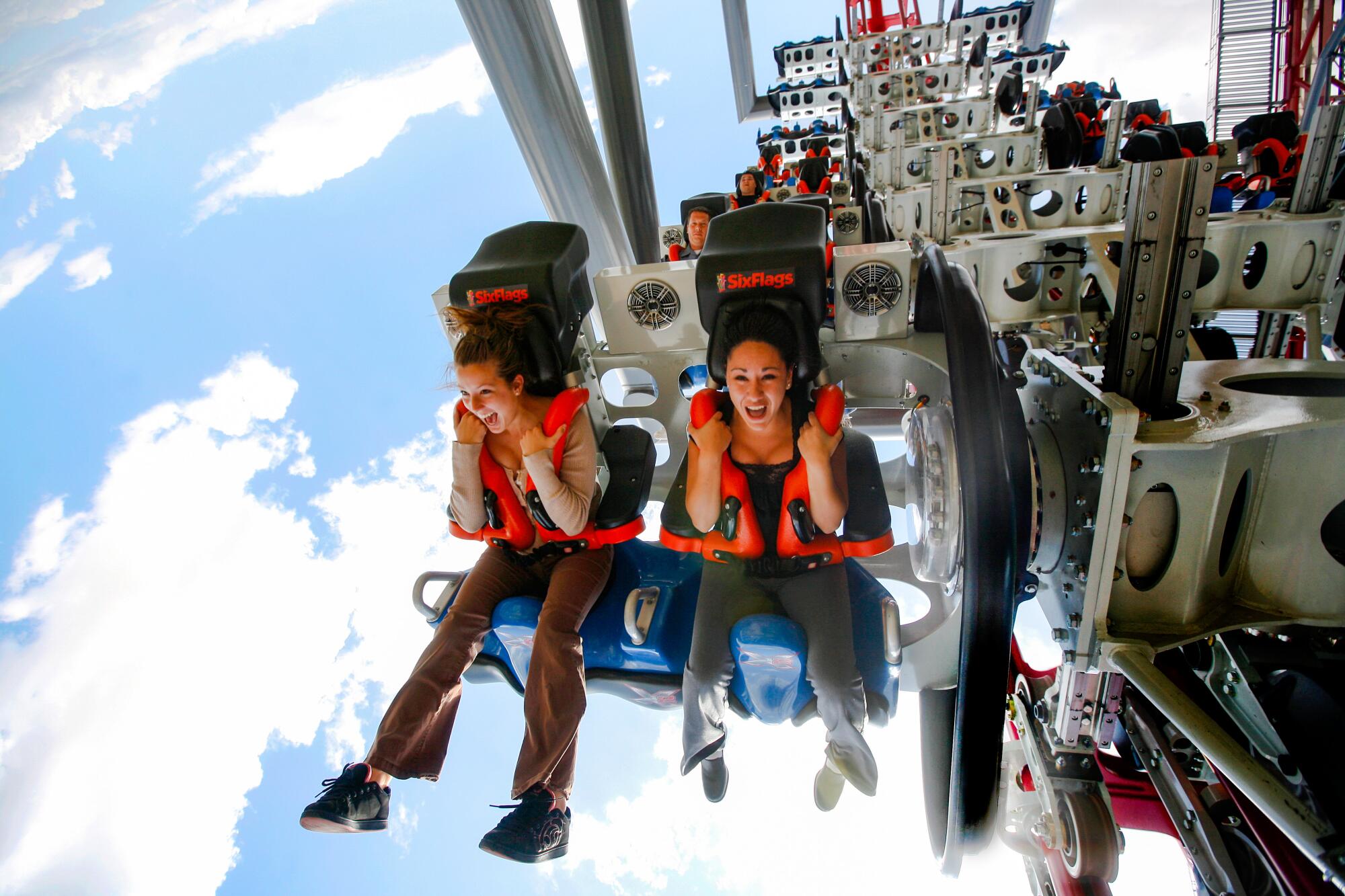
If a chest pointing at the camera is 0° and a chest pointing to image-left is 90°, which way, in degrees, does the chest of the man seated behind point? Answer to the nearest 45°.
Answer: approximately 0°

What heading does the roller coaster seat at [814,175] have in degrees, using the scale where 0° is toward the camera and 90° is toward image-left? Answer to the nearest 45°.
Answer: approximately 0°

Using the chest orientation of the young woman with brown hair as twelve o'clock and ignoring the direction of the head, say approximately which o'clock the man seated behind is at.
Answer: The man seated behind is roughly at 6 o'clock from the young woman with brown hair.

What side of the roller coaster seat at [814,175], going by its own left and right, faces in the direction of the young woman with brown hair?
front

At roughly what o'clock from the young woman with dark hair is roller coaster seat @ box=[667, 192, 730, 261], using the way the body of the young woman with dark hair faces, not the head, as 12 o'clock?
The roller coaster seat is roughly at 6 o'clock from the young woman with dark hair.

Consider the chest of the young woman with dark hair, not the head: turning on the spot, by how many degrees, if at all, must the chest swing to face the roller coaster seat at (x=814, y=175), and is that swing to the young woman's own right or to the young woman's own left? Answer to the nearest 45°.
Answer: approximately 180°

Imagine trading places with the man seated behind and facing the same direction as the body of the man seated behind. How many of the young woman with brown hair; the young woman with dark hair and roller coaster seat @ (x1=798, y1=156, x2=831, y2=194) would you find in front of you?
2

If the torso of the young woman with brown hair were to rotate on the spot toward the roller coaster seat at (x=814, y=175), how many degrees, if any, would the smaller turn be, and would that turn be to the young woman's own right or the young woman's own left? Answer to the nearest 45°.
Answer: approximately 180°

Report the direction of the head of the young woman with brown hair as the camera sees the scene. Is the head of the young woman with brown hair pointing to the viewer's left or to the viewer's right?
to the viewer's left

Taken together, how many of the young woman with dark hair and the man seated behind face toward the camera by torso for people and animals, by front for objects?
2

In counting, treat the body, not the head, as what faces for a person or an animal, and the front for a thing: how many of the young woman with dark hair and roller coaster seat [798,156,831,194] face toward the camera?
2
